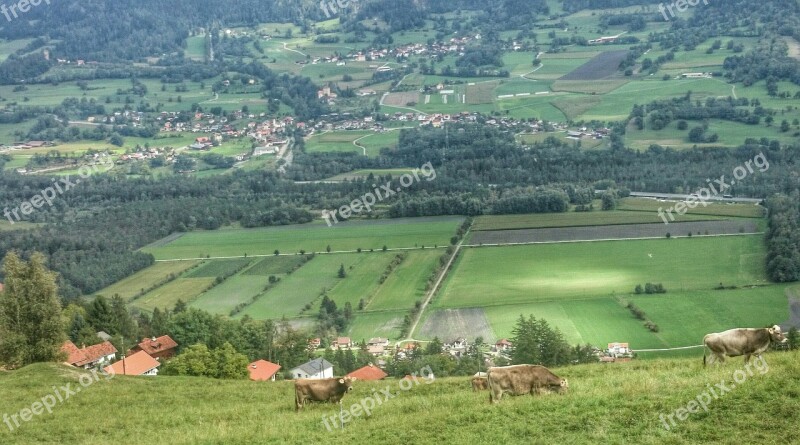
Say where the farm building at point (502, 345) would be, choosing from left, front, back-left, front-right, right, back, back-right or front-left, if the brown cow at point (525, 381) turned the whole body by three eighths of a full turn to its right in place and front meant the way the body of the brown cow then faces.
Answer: back-right

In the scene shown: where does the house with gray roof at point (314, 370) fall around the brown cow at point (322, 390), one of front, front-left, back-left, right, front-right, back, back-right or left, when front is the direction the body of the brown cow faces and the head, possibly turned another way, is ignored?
left

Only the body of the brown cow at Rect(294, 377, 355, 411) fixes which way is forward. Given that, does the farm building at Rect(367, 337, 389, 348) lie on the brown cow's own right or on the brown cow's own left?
on the brown cow's own left

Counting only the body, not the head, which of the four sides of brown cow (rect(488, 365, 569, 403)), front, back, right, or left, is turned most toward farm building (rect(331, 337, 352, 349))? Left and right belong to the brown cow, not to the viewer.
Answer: left

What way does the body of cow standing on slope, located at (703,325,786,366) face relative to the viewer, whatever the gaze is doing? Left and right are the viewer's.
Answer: facing to the right of the viewer

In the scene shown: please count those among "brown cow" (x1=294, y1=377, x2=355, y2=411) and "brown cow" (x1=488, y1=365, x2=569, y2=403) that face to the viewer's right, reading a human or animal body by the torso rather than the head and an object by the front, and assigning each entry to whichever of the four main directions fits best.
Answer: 2

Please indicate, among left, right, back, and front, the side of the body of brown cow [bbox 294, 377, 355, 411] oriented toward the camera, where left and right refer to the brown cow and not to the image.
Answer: right

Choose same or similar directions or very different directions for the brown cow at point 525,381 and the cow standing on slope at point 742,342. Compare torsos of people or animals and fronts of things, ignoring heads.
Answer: same or similar directions

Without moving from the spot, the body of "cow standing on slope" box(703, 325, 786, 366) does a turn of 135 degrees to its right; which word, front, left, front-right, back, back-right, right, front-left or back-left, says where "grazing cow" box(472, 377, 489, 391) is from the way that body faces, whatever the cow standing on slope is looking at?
front-right

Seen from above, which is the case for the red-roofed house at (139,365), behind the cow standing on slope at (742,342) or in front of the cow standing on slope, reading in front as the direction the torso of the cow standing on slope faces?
behind

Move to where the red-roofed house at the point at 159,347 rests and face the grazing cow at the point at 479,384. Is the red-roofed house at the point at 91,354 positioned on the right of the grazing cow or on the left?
right

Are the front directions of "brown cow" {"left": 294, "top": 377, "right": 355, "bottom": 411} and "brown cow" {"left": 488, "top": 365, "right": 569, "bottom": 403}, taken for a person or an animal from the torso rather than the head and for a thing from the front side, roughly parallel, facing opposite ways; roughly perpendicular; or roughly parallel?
roughly parallel

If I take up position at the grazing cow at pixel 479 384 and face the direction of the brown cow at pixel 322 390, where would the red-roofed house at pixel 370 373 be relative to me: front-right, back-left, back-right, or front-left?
front-right

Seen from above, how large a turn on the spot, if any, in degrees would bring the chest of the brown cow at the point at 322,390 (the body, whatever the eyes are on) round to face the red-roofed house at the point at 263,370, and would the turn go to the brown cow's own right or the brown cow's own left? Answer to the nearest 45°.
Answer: approximately 90° to the brown cow's own left

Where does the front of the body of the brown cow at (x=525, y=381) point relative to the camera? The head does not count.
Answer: to the viewer's right
